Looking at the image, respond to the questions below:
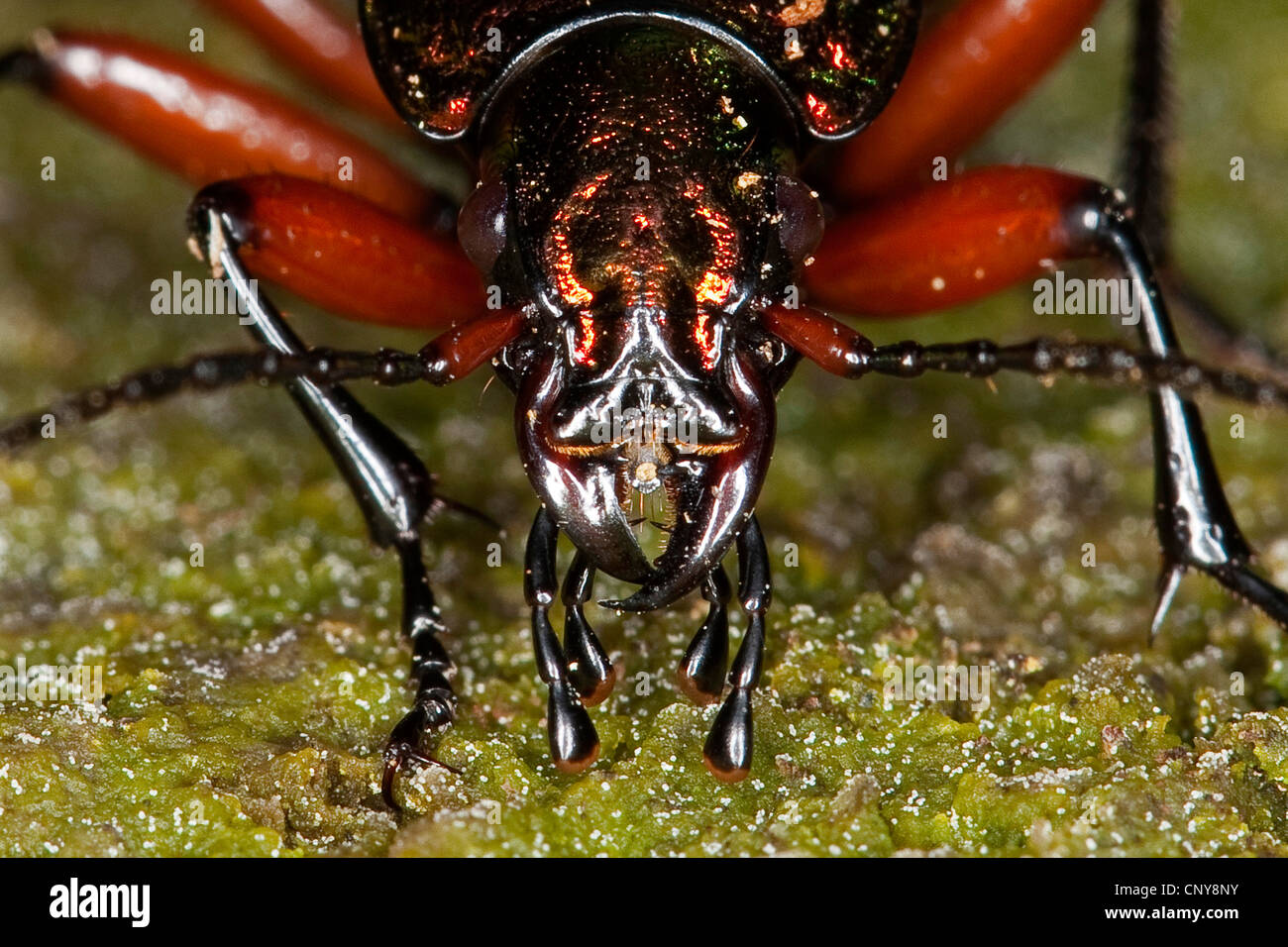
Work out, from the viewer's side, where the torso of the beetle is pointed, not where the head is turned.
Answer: toward the camera

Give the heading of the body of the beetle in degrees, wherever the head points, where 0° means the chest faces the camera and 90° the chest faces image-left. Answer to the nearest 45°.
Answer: approximately 0°
